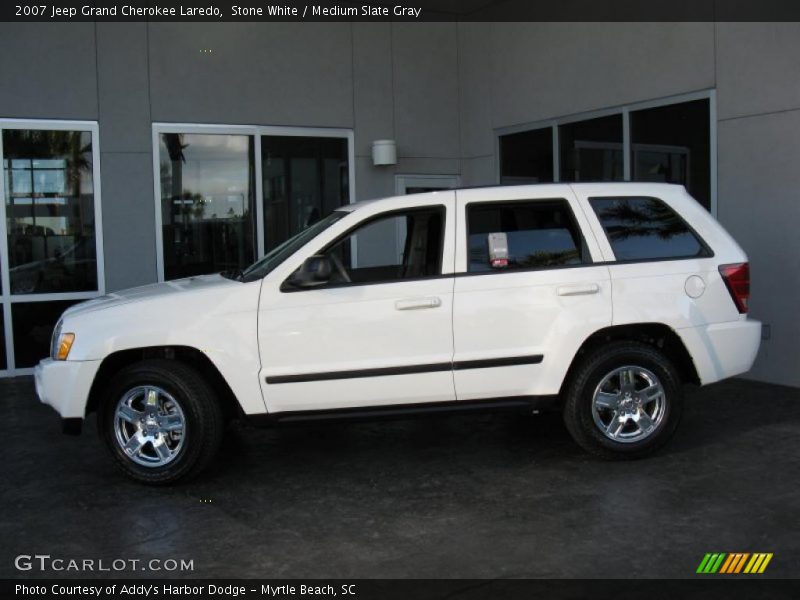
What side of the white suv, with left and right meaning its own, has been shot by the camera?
left

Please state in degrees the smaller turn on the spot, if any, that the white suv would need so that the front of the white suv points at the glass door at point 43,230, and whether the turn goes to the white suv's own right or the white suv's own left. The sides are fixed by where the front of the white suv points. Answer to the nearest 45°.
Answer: approximately 45° to the white suv's own right

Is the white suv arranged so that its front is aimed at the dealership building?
no
